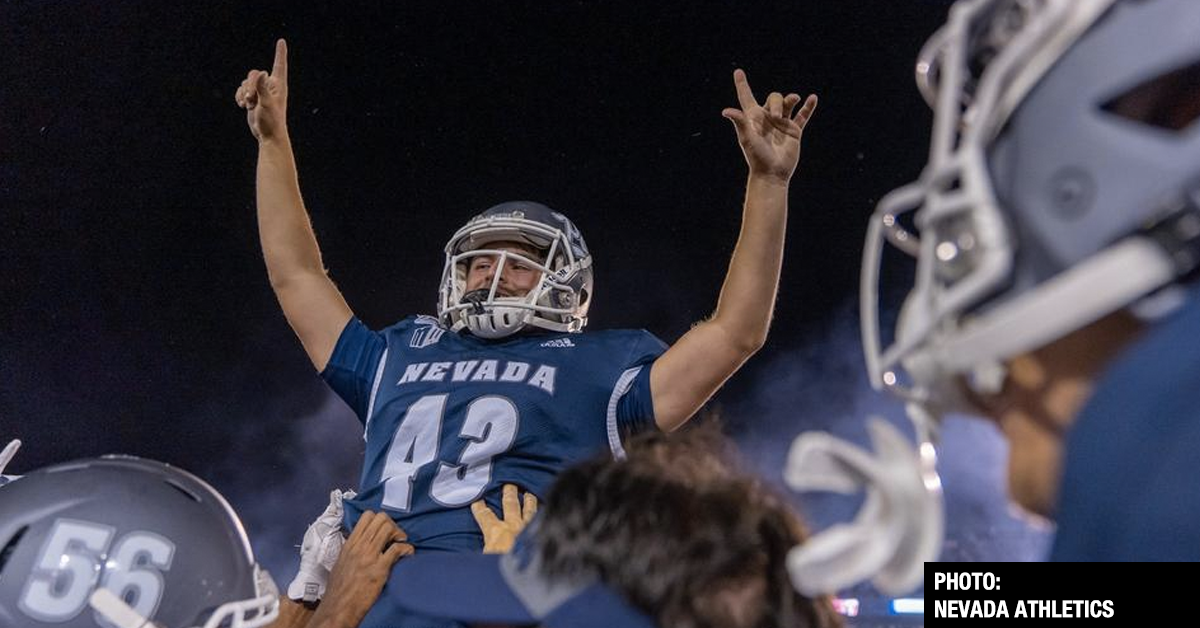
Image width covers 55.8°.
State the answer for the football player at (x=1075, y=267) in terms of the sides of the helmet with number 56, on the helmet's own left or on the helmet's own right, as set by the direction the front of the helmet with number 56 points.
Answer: on the helmet's own right

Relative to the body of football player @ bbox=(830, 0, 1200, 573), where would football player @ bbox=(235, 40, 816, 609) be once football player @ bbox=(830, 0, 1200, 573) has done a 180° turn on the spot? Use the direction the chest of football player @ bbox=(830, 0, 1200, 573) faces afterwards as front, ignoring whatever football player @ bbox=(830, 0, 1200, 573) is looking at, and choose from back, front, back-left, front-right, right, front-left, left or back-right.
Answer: back-left

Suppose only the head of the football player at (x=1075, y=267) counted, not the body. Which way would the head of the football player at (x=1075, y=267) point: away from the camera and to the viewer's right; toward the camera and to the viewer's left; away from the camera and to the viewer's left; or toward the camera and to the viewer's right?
away from the camera and to the viewer's left

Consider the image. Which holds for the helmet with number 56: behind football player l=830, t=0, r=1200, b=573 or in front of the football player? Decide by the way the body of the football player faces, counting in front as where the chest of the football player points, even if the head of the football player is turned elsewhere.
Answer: in front

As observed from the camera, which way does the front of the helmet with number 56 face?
facing to the right of the viewer

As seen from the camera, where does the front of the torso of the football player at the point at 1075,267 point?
to the viewer's left

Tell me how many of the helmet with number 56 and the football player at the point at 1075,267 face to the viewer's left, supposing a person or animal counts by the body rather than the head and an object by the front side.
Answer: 1

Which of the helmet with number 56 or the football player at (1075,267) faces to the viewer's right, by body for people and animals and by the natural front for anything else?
the helmet with number 56
